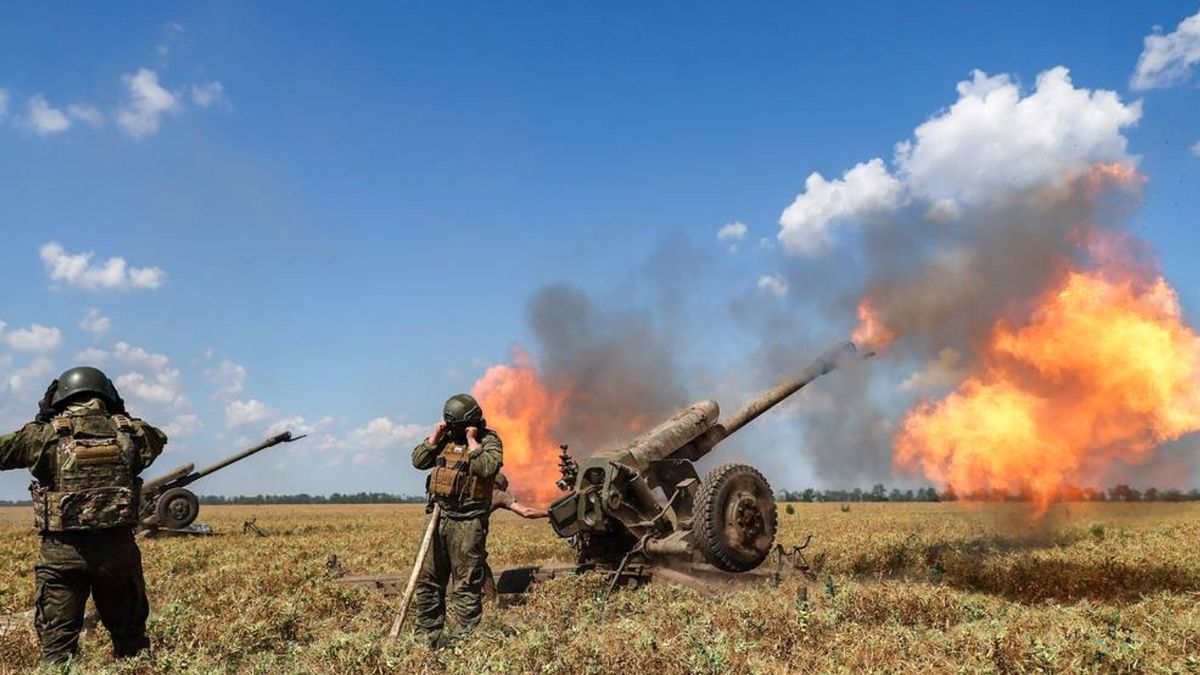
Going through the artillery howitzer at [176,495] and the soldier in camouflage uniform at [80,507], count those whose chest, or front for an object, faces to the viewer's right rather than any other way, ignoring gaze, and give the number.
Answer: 1

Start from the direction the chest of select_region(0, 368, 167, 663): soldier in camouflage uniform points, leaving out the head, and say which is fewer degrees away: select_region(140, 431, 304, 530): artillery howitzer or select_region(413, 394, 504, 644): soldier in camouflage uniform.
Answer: the artillery howitzer

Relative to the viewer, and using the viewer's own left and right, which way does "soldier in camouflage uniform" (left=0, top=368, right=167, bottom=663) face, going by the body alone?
facing away from the viewer

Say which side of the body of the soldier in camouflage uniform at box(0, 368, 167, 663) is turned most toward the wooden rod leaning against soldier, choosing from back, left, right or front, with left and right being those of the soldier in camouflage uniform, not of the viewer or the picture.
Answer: right

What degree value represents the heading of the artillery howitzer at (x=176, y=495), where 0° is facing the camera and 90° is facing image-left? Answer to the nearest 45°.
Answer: approximately 270°

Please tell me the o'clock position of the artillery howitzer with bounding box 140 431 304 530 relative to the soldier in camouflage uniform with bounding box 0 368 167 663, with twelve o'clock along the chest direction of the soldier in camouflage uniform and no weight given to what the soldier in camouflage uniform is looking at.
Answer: The artillery howitzer is roughly at 12 o'clock from the soldier in camouflage uniform.

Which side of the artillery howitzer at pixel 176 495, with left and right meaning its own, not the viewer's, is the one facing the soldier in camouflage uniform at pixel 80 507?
right

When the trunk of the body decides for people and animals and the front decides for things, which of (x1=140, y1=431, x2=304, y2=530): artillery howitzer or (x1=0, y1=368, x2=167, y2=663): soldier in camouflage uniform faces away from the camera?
the soldier in camouflage uniform

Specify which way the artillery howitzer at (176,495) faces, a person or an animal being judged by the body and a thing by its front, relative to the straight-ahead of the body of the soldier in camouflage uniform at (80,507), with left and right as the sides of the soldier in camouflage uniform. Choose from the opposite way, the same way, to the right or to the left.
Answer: to the right

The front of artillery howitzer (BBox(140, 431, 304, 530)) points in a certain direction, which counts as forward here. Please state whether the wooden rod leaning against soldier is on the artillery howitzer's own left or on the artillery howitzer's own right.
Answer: on the artillery howitzer's own right
